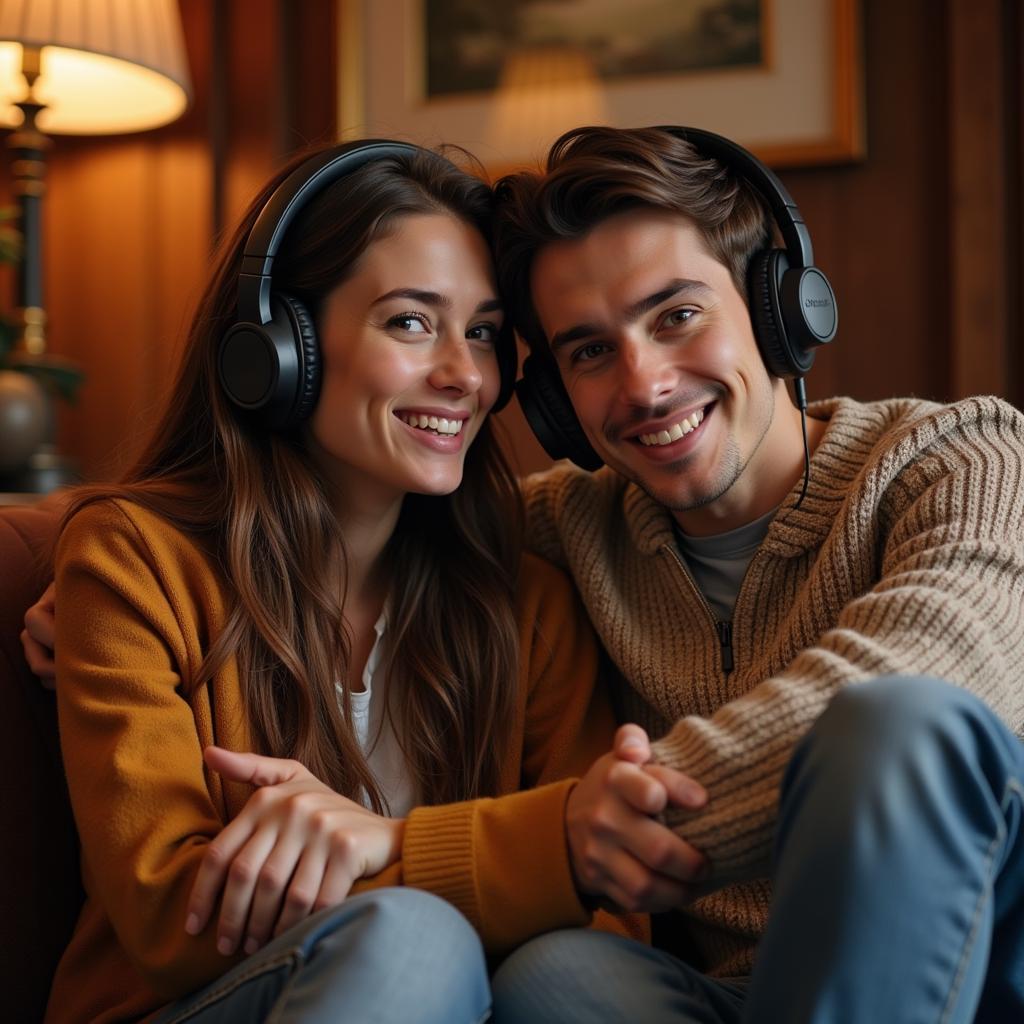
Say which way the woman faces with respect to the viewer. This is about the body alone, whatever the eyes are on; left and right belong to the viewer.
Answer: facing the viewer and to the right of the viewer

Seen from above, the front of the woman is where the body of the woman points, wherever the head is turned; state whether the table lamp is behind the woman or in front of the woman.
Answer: behind

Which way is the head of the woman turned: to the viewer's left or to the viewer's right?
to the viewer's right

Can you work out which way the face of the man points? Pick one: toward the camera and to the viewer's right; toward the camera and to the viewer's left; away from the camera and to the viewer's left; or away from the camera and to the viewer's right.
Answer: toward the camera and to the viewer's left
